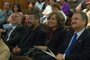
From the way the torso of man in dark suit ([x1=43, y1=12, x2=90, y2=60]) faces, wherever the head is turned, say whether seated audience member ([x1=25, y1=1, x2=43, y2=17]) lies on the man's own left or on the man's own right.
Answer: on the man's own right

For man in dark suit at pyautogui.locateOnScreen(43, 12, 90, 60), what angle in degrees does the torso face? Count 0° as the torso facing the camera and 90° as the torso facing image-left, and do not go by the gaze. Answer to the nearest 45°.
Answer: approximately 45°

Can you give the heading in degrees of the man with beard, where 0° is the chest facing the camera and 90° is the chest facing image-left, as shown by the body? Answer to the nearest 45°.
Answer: approximately 45°

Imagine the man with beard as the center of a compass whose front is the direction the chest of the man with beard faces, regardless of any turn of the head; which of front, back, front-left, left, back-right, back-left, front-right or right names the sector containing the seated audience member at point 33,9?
back-right

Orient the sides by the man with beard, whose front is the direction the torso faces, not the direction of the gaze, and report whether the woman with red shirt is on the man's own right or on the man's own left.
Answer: on the man's own left

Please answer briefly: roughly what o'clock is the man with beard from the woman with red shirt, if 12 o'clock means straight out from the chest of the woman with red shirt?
The man with beard is roughly at 2 o'clock from the woman with red shirt.
